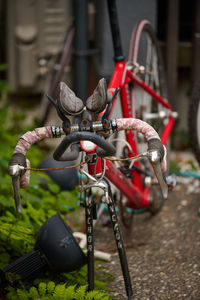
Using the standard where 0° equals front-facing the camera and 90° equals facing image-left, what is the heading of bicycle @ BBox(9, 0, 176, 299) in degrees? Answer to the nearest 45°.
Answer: approximately 0°
